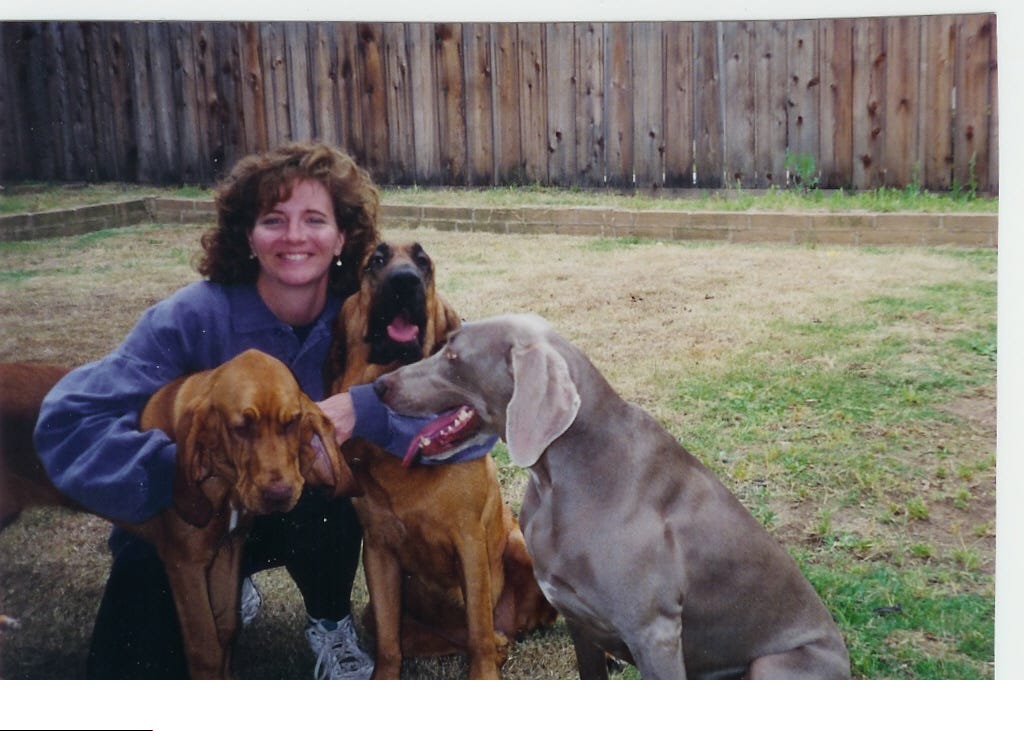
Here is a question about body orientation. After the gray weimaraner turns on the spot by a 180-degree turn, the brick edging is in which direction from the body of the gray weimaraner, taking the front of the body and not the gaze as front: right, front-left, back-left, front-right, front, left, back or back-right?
left

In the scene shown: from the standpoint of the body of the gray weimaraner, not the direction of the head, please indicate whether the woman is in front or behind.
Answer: in front

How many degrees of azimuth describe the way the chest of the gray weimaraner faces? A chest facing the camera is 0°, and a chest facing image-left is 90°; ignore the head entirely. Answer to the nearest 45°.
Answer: approximately 90°

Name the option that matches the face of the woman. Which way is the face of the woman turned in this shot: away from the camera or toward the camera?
toward the camera
